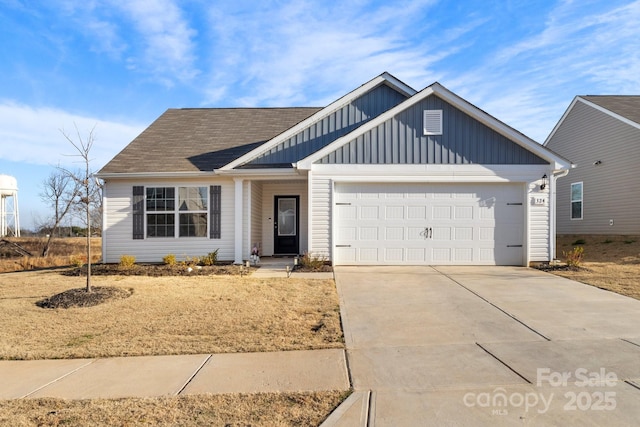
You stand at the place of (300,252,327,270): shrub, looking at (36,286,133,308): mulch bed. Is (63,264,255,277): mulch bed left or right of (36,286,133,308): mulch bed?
right

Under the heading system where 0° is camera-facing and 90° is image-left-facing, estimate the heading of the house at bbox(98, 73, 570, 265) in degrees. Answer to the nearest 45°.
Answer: approximately 0°

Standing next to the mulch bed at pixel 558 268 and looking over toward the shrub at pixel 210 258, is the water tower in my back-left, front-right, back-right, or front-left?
front-right

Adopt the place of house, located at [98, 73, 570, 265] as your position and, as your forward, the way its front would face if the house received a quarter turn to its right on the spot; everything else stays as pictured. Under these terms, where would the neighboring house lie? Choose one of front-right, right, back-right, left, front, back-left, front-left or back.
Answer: back-right

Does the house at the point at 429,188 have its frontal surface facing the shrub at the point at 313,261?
no

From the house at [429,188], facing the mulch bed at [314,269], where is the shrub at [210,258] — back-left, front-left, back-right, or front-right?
front-right

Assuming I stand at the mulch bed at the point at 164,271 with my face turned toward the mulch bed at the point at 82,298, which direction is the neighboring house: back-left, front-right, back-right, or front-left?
back-left

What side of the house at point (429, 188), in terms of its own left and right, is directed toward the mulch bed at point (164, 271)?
right

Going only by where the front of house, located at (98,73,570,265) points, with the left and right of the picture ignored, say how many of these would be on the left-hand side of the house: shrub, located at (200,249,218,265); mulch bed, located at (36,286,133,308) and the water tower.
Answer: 0

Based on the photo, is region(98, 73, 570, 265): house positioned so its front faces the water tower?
no

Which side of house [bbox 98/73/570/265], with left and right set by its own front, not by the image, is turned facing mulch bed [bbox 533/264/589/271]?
left

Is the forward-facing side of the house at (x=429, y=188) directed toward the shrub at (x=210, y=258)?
no

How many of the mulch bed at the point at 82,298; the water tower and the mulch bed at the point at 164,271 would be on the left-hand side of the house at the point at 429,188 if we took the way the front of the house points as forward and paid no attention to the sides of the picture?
0

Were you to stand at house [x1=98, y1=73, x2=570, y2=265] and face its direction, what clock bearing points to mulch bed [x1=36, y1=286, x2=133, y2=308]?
The mulch bed is roughly at 2 o'clock from the house.

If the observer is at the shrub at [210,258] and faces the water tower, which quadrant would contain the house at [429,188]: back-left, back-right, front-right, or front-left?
back-right
